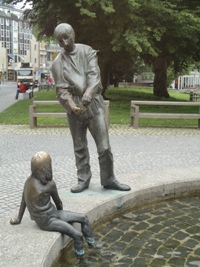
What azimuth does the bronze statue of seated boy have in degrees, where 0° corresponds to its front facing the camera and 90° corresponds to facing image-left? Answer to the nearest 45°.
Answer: approximately 315°

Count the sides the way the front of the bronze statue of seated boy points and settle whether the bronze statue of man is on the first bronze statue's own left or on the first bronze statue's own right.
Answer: on the first bronze statue's own left

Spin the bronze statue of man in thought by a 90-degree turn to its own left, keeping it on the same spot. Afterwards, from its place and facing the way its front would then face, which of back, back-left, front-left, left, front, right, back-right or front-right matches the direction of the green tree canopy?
left
